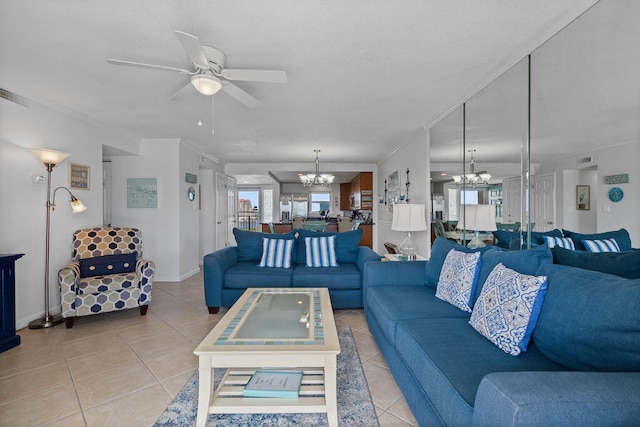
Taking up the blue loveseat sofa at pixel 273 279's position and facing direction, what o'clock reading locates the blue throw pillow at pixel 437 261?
The blue throw pillow is roughly at 10 o'clock from the blue loveseat sofa.

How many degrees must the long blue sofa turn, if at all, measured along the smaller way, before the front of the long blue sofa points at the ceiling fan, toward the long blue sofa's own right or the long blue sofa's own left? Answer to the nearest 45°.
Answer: approximately 45° to the long blue sofa's own right

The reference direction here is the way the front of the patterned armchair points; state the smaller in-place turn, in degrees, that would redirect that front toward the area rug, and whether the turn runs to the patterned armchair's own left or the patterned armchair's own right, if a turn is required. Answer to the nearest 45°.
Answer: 0° — it already faces it

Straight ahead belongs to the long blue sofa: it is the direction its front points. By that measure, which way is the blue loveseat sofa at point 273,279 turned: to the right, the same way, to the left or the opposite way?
to the left

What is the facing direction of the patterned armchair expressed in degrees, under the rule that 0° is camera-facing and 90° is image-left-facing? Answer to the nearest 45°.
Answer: approximately 0°

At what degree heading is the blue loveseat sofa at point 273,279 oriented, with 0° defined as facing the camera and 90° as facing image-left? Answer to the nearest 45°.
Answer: approximately 0°

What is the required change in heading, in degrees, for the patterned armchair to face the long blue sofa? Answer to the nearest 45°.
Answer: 0° — it already faces it

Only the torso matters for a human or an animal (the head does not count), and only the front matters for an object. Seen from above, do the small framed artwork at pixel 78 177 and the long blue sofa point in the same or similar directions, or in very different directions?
very different directions

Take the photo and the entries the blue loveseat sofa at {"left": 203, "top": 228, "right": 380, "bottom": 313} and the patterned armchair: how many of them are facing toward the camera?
2
